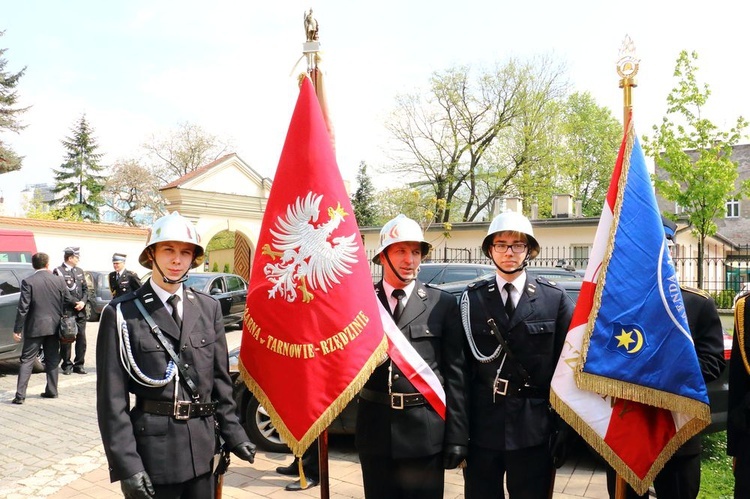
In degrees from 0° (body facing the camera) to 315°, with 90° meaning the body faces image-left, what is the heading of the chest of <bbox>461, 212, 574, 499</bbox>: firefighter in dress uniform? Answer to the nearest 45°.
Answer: approximately 0°

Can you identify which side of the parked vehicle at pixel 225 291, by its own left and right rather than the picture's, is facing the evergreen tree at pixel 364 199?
back

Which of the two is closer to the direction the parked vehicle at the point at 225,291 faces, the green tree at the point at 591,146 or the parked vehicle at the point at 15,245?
the parked vehicle

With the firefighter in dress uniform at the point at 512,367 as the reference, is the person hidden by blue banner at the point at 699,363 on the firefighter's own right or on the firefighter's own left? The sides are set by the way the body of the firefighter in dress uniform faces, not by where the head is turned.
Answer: on the firefighter's own left

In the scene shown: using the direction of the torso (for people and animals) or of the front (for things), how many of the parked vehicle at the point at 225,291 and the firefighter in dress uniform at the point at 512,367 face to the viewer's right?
0

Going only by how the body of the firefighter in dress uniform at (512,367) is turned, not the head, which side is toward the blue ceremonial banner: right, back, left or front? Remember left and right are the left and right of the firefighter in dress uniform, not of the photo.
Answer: left

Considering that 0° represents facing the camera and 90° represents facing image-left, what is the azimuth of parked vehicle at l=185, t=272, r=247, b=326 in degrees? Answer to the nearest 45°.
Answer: approximately 45°

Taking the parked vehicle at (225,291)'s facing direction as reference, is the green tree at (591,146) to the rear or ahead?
to the rear

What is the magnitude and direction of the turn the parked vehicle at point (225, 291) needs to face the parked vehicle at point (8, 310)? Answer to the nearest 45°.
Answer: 0° — it already faces it
